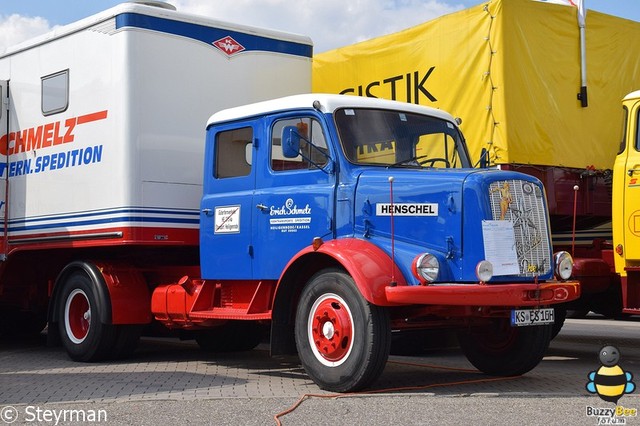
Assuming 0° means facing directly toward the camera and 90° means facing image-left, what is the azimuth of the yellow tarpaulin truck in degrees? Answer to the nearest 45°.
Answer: approximately 315°

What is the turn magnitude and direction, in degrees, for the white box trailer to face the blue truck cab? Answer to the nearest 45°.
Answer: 0° — it already faces it

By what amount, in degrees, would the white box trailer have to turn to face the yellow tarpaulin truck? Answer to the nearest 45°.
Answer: approximately 45° to its left

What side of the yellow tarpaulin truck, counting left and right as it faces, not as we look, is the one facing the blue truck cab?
right

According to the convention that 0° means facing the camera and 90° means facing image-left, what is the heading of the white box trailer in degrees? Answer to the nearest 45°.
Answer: approximately 315°

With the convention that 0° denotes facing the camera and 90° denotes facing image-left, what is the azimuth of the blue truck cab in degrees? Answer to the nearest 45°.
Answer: approximately 315°

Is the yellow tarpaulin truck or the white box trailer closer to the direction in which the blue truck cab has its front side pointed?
the yellow tarpaulin truck

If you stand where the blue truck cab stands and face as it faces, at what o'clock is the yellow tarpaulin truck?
The yellow tarpaulin truck is roughly at 9 o'clock from the blue truck cab.
